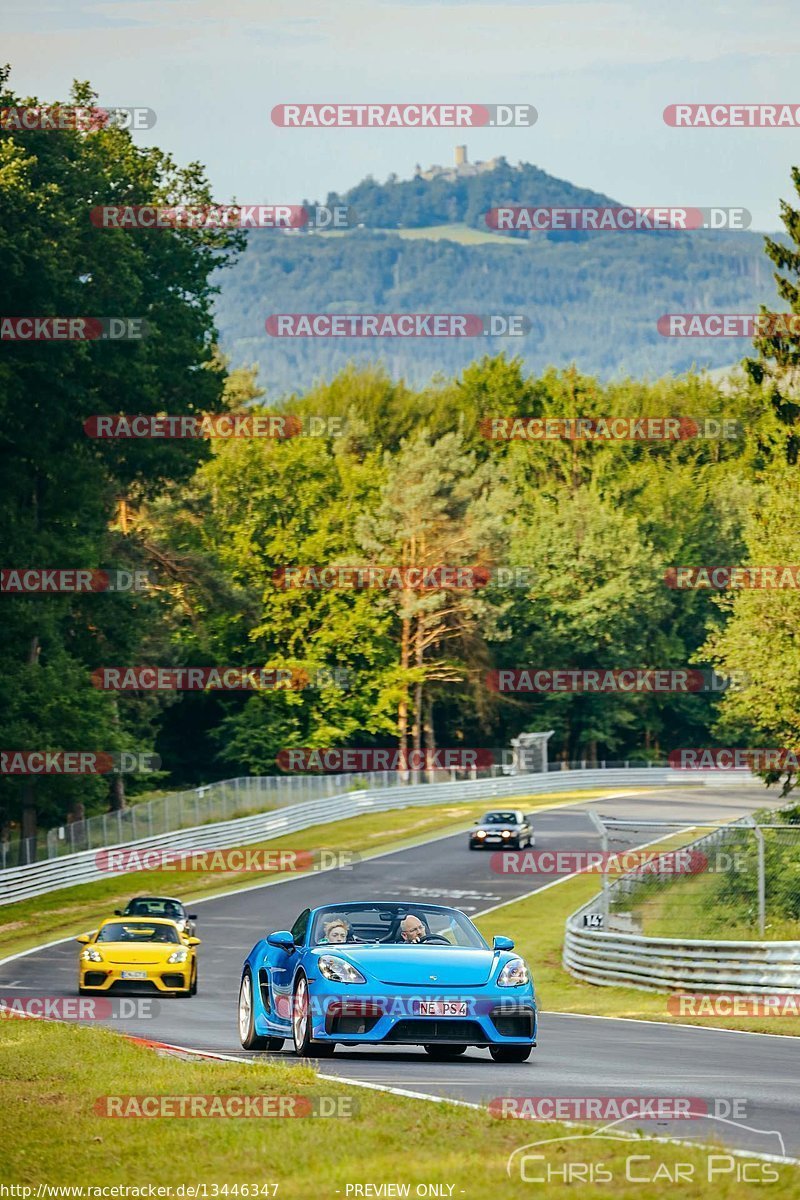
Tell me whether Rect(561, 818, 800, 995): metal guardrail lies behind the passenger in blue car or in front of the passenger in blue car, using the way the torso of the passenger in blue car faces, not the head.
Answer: behind

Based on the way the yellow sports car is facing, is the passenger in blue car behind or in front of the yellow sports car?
in front

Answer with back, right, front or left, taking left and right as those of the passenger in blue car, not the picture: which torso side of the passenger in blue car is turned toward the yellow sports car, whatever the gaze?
back

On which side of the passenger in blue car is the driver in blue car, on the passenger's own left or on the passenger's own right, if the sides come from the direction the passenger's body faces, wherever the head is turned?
on the passenger's own left

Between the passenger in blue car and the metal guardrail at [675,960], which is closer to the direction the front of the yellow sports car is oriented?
the passenger in blue car

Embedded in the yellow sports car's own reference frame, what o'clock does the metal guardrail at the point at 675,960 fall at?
The metal guardrail is roughly at 9 o'clock from the yellow sports car.

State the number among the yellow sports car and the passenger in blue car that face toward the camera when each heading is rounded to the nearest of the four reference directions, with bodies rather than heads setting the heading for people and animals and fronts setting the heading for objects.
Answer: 2

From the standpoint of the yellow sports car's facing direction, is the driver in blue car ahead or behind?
ahead

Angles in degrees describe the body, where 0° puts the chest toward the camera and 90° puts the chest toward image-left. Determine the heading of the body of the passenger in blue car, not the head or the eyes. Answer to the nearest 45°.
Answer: approximately 0°

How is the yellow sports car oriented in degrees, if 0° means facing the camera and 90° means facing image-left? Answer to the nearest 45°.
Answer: approximately 0°
